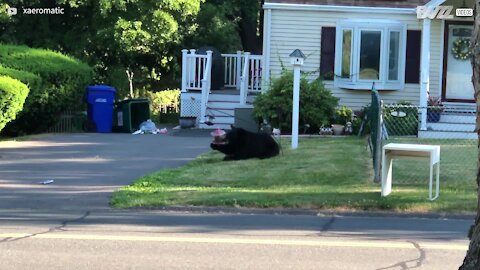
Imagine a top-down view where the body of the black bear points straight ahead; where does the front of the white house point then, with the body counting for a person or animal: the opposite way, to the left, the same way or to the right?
to the left

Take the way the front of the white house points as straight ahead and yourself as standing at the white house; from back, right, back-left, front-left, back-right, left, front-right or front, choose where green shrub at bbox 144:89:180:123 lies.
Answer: back-right

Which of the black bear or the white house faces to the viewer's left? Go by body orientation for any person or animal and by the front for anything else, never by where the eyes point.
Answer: the black bear

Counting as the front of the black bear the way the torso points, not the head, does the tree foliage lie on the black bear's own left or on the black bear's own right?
on the black bear's own right

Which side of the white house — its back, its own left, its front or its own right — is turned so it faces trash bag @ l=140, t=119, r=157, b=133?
right

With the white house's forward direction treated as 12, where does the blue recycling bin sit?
The blue recycling bin is roughly at 3 o'clock from the white house.

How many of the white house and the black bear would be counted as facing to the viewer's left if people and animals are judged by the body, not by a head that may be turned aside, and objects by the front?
1

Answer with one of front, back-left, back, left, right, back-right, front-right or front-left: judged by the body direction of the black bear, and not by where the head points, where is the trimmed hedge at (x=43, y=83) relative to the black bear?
front-right

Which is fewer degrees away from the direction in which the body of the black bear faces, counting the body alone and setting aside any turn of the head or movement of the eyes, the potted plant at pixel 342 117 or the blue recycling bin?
the blue recycling bin

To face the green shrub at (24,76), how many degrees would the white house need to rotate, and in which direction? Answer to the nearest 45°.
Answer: approximately 45° to its right

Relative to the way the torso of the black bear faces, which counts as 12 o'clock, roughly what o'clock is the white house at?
The white house is roughly at 4 o'clock from the black bear.

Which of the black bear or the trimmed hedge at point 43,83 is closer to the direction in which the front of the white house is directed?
the black bear

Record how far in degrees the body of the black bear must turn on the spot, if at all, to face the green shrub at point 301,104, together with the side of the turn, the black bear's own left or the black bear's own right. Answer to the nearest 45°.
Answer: approximately 90° to the black bear's own right

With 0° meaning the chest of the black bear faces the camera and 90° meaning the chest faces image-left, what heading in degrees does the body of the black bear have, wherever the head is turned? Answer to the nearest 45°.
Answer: approximately 90°

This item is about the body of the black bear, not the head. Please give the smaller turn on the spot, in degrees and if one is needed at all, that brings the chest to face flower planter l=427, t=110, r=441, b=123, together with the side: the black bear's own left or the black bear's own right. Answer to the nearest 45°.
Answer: approximately 135° to the black bear's own right

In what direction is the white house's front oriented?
toward the camera

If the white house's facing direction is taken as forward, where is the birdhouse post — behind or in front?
in front
